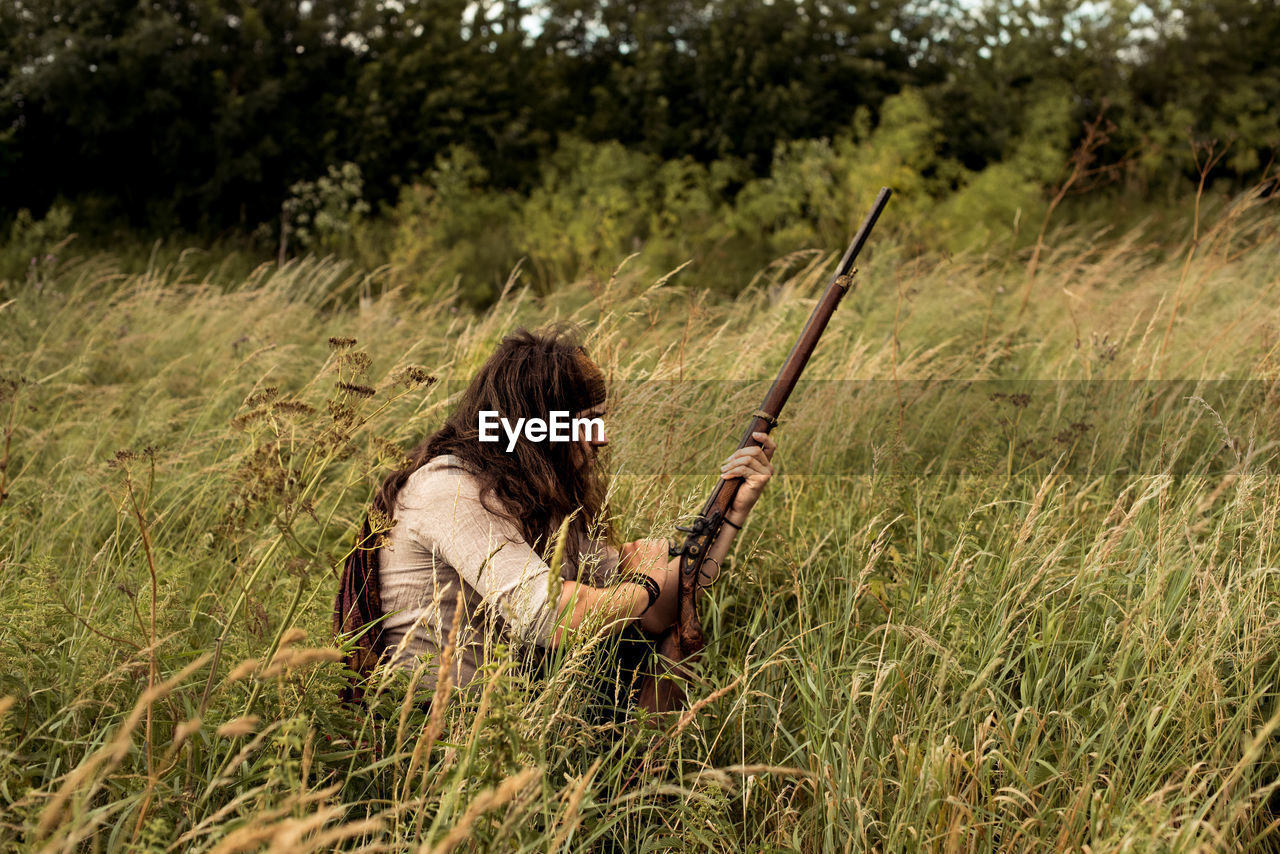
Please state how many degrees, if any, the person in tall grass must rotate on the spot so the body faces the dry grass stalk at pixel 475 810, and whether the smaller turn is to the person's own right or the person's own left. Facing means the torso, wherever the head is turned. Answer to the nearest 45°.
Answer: approximately 90° to the person's own right

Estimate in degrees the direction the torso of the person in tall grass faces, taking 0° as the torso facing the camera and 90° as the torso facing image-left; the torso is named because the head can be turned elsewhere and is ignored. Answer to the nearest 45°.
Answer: approximately 270°

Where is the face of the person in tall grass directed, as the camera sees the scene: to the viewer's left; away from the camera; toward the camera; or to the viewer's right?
to the viewer's right
